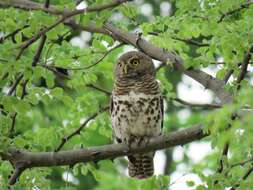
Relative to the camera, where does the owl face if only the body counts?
toward the camera
